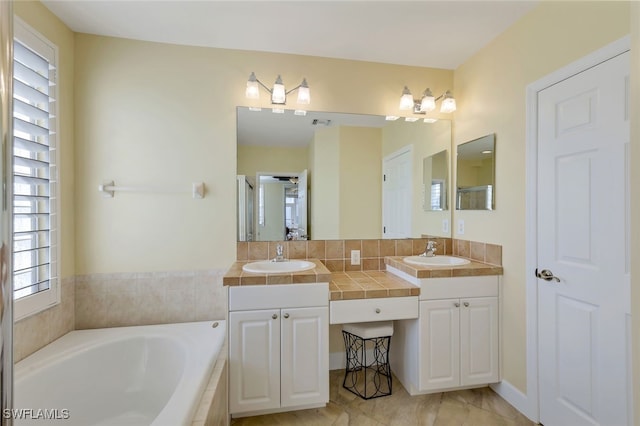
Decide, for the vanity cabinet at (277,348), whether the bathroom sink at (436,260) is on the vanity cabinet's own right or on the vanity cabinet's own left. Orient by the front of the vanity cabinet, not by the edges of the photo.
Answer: on the vanity cabinet's own left

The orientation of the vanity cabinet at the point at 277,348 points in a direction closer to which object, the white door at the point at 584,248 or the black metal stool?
the white door

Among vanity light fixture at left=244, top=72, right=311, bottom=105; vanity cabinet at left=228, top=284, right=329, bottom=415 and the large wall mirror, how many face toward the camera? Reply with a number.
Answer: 3

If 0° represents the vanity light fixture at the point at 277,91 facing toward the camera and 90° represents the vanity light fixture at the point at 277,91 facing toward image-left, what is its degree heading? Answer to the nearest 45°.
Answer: approximately 0°

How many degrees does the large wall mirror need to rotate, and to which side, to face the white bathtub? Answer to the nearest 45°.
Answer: approximately 45° to its right

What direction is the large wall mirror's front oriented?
toward the camera

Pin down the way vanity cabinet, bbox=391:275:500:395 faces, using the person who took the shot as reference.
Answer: facing the viewer and to the right of the viewer

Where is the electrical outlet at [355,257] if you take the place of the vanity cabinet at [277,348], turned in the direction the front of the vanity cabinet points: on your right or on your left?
on your left

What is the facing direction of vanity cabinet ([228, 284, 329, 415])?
toward the camera
